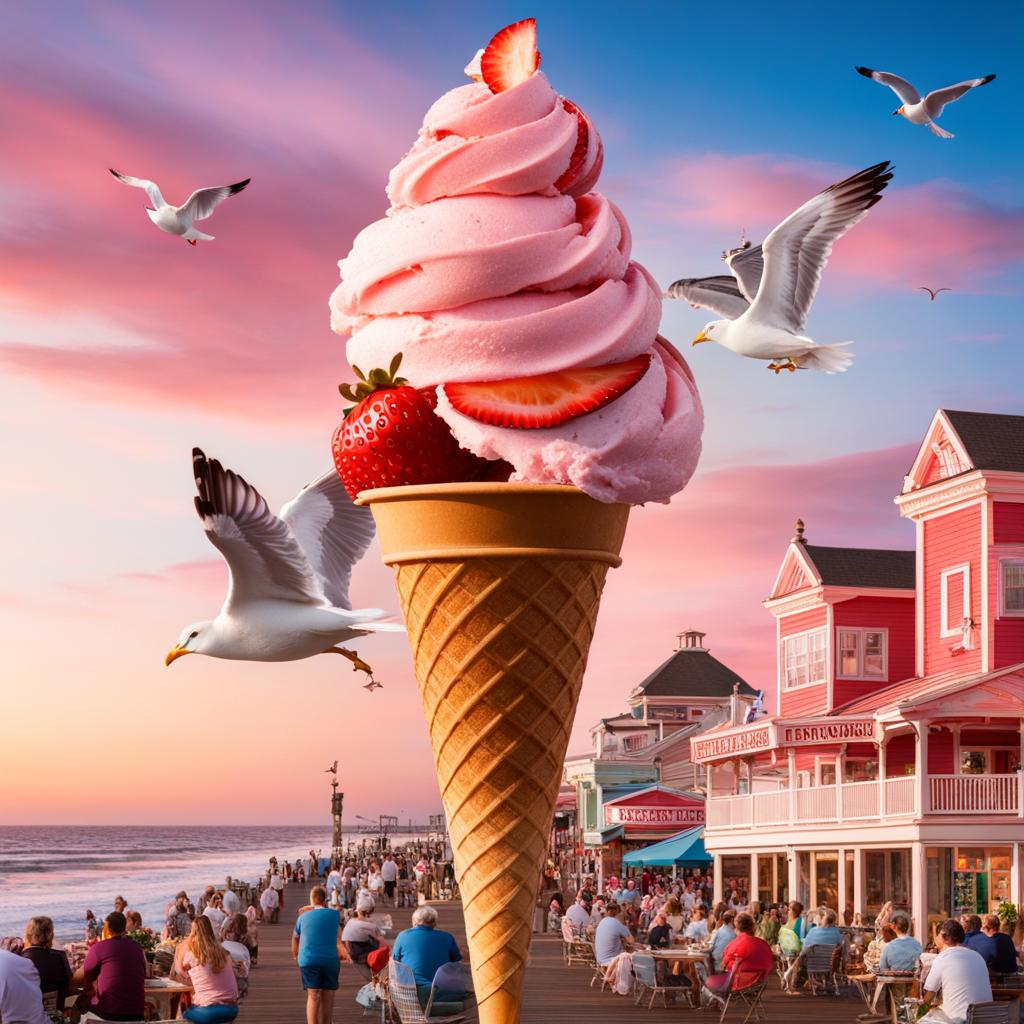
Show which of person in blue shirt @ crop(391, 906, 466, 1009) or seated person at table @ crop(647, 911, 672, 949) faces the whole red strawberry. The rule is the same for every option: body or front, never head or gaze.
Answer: the seated person at table

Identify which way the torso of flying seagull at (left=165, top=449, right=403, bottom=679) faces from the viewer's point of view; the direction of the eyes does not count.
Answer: to the viewer's left

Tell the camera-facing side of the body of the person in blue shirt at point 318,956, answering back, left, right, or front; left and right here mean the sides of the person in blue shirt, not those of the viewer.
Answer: back

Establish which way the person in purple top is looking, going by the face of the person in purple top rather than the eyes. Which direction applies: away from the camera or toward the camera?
away from the camera

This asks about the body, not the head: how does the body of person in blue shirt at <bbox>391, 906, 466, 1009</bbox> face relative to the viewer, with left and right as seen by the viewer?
facing away from the viewer

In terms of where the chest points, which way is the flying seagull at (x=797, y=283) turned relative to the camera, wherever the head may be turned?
to the viewer's left

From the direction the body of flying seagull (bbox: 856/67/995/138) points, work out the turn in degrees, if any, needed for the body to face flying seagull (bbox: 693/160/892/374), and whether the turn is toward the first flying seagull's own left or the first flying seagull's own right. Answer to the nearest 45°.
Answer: approximately 45° to the first flying seagull's own left

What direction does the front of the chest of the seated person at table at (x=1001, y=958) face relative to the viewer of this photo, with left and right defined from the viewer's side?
facing away from the viewer
